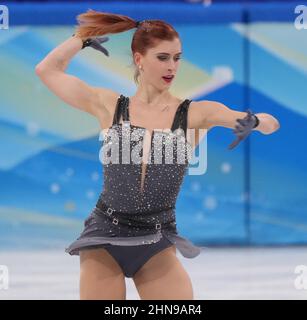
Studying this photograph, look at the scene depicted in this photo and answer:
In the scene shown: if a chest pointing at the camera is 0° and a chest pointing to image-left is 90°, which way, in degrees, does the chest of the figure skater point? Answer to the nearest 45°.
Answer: approximately 0°

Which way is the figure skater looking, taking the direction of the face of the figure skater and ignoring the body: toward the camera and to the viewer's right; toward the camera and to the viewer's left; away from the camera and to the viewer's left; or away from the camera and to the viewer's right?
toward the camera and to the viewer's right
